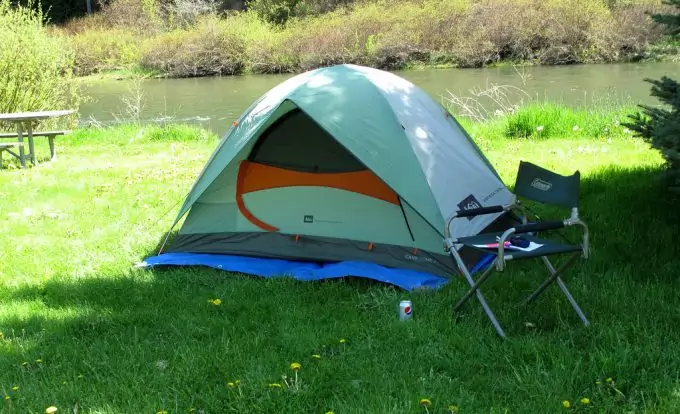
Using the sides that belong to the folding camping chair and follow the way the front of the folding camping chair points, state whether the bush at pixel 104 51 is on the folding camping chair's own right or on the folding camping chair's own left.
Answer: on the folding camping chair's own right

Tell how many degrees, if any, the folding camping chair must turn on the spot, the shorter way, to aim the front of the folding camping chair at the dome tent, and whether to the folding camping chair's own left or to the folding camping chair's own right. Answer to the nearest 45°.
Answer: approximately 90° to the folding camping chair's own right

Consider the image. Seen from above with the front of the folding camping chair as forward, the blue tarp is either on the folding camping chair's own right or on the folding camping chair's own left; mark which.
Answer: on the folding camping chair's own right

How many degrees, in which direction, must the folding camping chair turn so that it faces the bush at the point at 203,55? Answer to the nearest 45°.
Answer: approximately 90° to its right

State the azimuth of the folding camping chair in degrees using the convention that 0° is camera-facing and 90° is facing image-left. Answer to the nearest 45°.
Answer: approximately 45°
